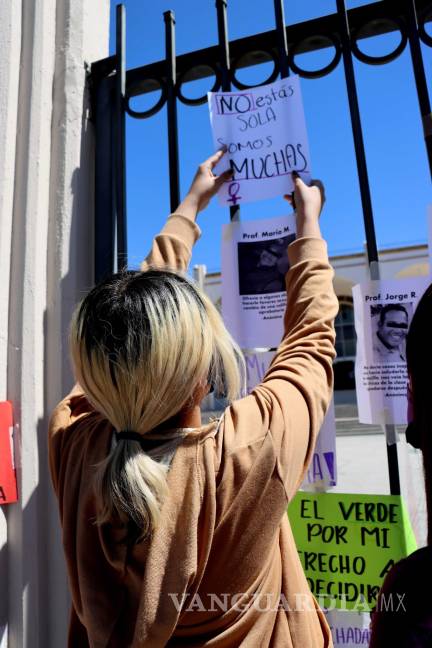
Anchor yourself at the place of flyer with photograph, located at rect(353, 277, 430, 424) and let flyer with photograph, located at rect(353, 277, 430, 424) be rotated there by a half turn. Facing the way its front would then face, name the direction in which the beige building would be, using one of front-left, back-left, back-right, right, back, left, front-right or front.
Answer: front

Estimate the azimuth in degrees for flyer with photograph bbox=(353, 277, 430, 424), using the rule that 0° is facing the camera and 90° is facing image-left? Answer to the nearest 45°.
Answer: approximately 0°

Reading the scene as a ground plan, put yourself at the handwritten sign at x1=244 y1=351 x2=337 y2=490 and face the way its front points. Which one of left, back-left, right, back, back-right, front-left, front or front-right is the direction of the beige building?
back

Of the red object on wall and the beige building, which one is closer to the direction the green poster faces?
the red object on wall

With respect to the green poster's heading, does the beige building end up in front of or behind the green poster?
behind

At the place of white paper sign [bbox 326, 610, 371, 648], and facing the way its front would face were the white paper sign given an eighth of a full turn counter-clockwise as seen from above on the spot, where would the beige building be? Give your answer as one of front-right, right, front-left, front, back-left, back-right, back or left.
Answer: back-left

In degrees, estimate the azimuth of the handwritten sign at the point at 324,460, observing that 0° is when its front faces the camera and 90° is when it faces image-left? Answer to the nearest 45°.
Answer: approximately 0°
